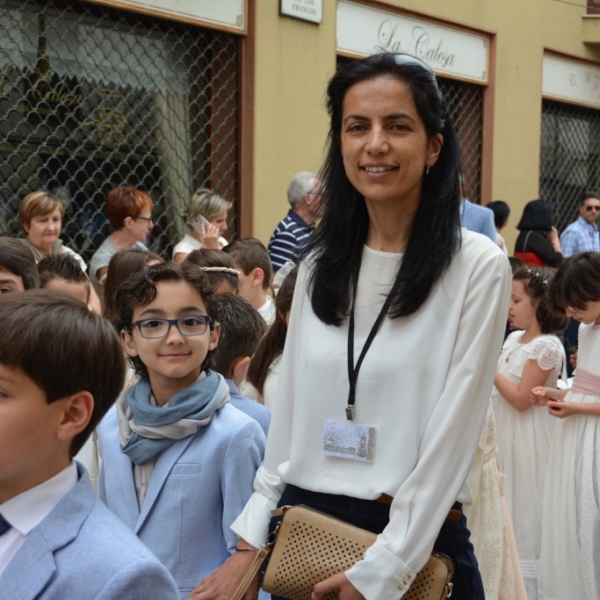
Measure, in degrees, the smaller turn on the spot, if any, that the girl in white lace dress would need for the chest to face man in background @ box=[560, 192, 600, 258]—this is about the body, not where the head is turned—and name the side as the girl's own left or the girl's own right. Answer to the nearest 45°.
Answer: approximately 90° to the girl's own right

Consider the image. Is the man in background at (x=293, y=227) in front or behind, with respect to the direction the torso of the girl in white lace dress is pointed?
in front

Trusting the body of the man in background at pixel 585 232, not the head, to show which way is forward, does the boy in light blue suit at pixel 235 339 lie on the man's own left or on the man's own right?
on the man's own right

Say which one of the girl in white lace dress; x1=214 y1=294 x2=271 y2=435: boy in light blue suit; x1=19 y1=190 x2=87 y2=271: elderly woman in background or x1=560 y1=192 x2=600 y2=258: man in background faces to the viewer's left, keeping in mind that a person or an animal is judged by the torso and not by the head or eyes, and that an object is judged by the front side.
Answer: the girl in white lace dress

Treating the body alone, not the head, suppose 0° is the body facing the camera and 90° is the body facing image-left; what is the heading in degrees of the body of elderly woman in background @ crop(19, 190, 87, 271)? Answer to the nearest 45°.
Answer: approximately 315°

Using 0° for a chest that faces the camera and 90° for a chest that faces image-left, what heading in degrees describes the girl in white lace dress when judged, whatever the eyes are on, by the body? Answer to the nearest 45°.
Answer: approximately 90°

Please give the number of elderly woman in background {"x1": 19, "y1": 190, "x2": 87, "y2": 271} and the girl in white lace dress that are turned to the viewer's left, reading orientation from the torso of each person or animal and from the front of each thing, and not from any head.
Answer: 1
